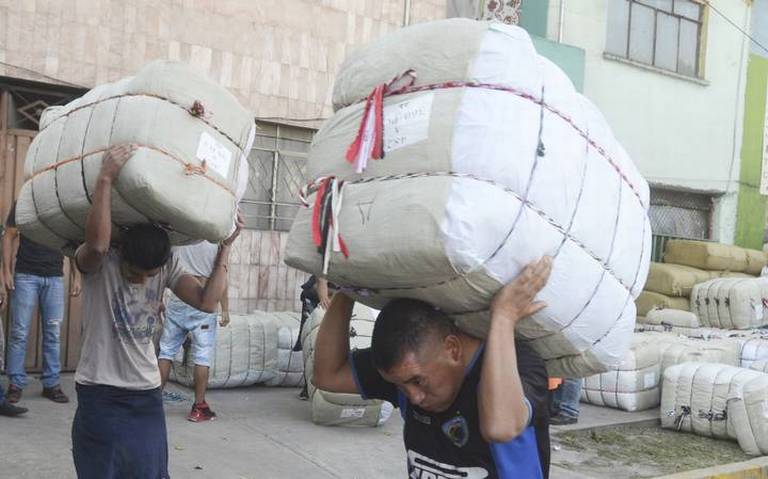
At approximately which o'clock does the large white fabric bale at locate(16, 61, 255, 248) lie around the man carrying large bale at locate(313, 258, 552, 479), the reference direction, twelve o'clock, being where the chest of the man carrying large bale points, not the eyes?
The large white fabric bale is roughly at 3 o'clock from the man carrying large bale.

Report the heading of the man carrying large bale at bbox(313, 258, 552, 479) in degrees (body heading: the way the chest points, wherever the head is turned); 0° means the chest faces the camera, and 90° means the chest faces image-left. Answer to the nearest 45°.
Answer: approximately 45°
